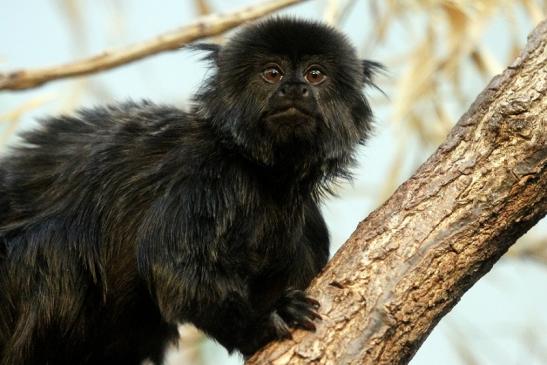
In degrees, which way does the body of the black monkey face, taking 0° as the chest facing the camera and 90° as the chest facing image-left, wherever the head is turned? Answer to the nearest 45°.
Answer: approximately 315°

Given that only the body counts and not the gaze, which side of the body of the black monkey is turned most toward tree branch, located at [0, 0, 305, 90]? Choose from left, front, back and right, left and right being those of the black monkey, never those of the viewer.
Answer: back
